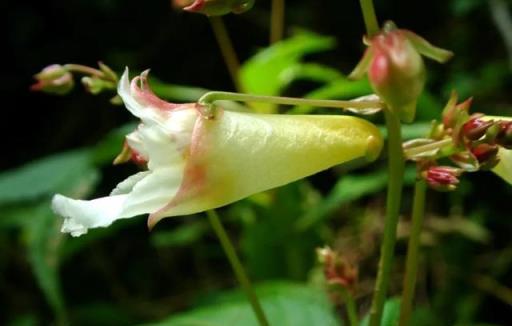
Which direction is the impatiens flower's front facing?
to the viewer's left
